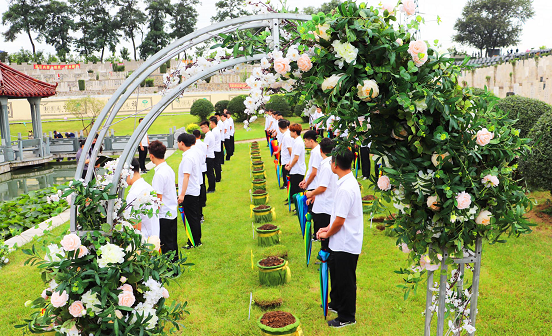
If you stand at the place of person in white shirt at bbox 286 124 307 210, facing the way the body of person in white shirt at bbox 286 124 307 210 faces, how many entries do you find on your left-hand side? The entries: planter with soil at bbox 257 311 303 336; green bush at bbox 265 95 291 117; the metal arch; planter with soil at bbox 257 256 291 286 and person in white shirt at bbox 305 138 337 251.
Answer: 4

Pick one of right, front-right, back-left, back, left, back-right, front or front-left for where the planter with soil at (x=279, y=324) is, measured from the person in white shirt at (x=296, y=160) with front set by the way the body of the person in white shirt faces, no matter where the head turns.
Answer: left

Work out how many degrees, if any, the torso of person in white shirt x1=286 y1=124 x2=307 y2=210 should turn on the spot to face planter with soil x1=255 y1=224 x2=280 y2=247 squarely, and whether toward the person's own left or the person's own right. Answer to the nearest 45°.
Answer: approximately 90° to the person's own left

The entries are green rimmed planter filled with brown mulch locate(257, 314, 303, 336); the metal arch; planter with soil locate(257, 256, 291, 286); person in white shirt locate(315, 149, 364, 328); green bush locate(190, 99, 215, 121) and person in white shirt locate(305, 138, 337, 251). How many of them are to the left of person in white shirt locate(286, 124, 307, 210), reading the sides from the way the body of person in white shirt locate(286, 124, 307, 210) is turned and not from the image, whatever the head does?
5

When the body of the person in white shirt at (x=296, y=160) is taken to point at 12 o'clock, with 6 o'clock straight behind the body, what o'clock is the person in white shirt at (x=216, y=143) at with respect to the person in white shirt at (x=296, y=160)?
the person in white shirt at (x=216, y=143) is roughly at 2 o'clock from the person in white shirt at (x=296, y=160).
